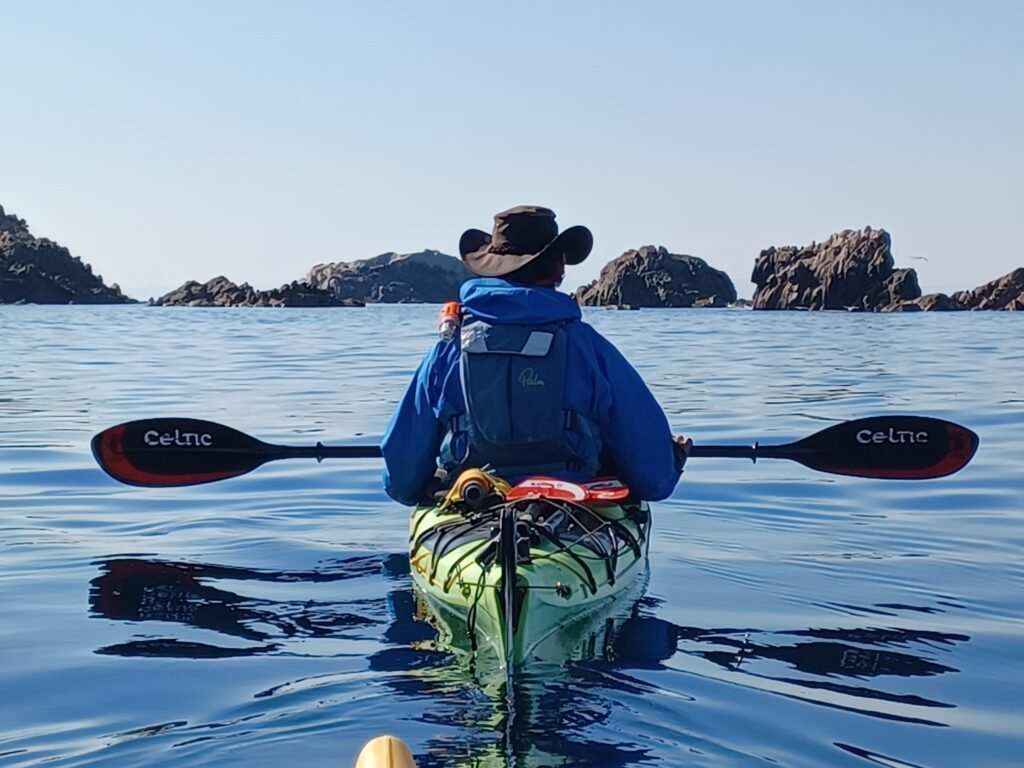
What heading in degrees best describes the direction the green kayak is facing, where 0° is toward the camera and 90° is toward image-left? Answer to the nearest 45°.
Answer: approximately 180°

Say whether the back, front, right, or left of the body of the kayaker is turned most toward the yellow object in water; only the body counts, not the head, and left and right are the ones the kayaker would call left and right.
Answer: back

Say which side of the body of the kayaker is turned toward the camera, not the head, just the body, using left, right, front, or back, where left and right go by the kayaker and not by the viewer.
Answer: back

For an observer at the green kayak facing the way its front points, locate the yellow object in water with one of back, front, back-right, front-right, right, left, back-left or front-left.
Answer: back
